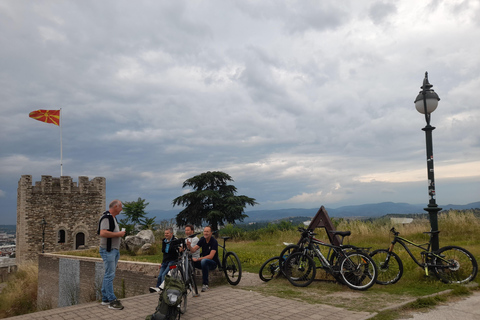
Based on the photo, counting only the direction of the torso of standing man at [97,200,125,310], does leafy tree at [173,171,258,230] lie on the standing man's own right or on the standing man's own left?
on the standing man's own left

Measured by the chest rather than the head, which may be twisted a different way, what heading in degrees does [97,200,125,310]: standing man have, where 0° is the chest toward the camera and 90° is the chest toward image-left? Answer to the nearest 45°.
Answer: approximately 270°

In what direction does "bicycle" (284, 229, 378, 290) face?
to the viewer's left

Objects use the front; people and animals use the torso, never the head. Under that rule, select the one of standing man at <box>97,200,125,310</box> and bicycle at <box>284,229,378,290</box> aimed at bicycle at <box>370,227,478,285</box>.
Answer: the standing man

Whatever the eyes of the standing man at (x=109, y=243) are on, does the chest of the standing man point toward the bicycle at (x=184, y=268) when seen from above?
yes

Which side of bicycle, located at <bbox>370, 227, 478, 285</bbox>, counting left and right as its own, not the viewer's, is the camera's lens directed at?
left

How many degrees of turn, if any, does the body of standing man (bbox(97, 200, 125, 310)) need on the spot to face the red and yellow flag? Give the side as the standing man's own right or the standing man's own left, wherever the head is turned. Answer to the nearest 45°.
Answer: approximately 90° to the standing man's own left

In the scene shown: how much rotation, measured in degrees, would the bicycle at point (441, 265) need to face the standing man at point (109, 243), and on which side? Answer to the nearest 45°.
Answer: approximately 45° to its left
